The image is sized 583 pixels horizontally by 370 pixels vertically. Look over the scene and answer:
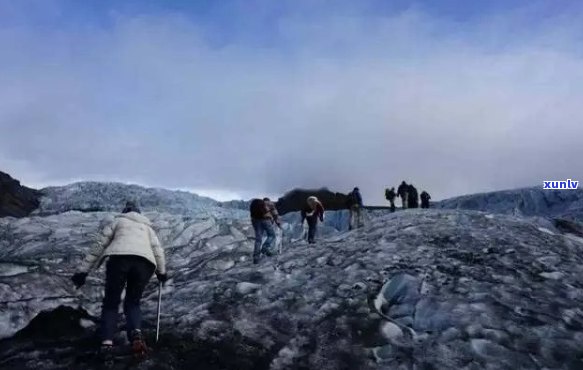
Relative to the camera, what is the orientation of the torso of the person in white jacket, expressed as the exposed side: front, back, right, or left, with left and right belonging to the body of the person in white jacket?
back

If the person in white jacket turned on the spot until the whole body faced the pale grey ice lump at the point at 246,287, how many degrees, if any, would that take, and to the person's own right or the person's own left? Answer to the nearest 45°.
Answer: approximately 45° to the person's own right

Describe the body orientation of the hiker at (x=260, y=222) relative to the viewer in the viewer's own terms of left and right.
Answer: facing away from the viewer and to the right of the viewer

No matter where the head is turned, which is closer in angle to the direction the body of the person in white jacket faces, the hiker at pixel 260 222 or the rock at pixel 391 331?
the hiker
